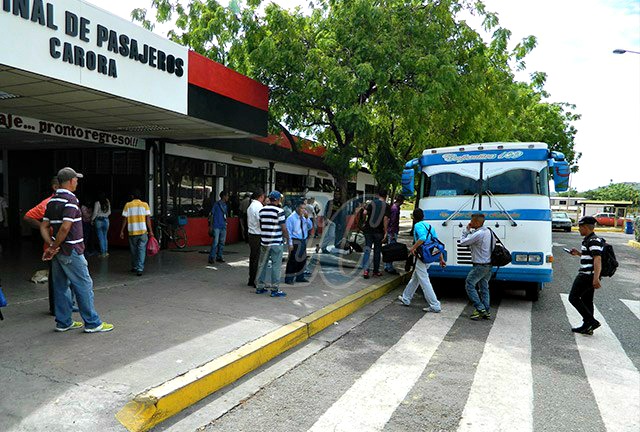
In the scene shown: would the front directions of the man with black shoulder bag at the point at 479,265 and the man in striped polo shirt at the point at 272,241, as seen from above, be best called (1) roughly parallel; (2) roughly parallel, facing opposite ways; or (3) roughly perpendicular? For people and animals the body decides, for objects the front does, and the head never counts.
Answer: roughly perpendicular

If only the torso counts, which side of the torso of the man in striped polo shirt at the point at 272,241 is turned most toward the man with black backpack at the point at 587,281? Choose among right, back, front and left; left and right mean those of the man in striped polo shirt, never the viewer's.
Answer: right

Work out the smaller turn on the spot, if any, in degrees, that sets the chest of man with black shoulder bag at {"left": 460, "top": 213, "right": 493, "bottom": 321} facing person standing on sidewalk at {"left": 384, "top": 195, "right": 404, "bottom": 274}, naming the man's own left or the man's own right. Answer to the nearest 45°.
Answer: approximately 45° to the man's own right

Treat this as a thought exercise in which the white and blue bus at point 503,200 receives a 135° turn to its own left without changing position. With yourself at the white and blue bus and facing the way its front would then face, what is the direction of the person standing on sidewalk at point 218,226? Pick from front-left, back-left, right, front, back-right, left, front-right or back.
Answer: back-left

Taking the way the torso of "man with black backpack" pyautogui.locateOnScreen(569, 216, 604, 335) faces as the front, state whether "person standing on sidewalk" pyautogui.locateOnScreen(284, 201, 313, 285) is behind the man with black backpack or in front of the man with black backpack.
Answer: in front

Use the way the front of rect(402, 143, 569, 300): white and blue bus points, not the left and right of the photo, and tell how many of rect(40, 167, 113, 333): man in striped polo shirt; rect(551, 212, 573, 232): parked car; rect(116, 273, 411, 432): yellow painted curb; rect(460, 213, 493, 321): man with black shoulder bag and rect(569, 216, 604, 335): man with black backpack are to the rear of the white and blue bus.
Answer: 1

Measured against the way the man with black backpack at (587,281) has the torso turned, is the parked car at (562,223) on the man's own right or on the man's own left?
on the man's own right

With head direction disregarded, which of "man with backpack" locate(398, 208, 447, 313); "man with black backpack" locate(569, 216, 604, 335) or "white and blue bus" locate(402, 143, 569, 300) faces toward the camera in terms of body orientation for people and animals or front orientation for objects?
the white and blue bus

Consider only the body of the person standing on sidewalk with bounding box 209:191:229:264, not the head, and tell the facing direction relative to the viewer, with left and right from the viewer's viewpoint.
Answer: facing the viewer and to the right of the viewer

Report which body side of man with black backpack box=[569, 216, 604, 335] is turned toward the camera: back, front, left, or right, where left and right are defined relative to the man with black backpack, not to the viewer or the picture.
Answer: left

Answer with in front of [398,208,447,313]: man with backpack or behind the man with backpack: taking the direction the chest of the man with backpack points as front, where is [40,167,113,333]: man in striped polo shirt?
in front

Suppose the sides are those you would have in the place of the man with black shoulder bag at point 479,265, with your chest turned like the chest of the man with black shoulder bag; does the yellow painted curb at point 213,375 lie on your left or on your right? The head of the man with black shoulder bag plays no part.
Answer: on your left

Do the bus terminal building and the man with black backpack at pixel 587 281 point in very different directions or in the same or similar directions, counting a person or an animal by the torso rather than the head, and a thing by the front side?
very different directions

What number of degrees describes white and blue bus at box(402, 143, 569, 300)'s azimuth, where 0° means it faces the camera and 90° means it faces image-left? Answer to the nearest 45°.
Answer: approximately 0°

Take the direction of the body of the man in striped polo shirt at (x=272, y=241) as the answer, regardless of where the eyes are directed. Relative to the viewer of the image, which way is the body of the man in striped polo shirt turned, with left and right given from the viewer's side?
facing away from the viewer and to the right of the viewer
